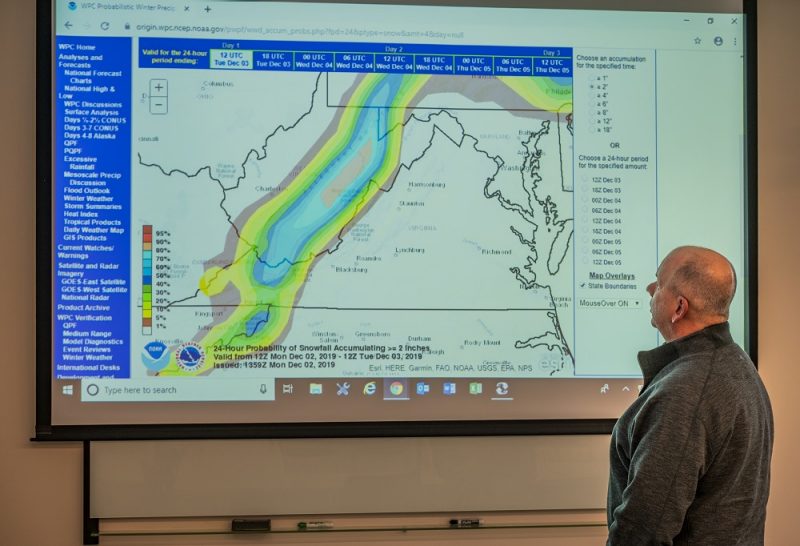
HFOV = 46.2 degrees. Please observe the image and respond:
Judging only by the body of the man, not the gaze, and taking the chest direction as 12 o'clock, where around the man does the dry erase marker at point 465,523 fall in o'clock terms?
The dry erase marker is roughly at 12 o'clock from the man.

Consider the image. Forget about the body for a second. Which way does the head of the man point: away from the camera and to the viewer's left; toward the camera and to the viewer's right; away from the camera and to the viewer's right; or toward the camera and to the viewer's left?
away from the camera and to the viewer's left

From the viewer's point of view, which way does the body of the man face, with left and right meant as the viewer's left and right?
facing away from the viewer and to the left of the viewer

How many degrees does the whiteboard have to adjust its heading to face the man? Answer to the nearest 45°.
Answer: approximately 45° to its left

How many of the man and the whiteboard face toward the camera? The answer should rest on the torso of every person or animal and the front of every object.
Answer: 1

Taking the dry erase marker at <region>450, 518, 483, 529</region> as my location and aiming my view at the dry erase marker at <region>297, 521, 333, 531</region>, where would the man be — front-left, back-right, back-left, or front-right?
back-left
